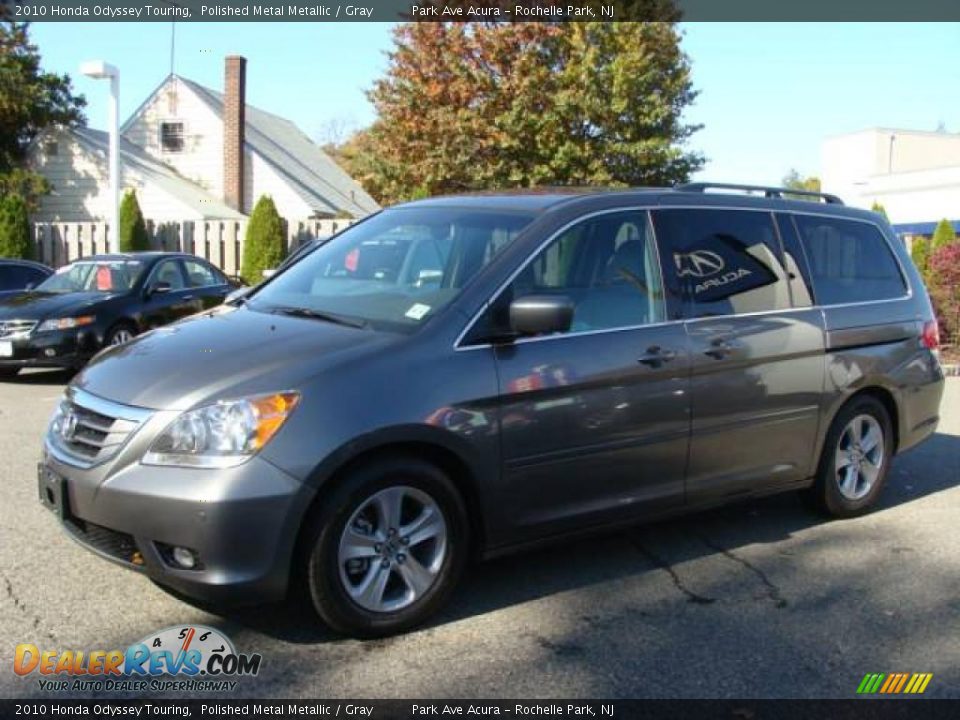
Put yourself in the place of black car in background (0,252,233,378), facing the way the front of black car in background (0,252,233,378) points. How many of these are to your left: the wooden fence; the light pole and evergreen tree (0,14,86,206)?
0

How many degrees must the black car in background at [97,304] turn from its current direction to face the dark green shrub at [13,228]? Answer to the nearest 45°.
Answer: approximately 135° to its right

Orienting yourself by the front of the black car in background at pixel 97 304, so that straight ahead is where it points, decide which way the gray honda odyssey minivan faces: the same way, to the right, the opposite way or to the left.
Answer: the same way

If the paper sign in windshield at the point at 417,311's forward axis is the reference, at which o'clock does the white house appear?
The white house is roughly at 4 o'clock from the paper sign in windshield.

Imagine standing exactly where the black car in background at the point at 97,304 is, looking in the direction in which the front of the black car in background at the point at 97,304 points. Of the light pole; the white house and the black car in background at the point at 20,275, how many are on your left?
0

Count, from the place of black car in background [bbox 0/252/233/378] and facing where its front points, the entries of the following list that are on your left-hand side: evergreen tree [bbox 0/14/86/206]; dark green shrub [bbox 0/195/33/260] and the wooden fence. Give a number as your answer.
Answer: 0

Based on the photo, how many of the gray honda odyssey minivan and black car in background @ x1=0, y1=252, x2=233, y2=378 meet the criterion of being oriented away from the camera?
0

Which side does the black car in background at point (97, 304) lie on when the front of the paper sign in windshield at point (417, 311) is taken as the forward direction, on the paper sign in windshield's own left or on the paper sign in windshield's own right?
on the paper sign in windshield's own right

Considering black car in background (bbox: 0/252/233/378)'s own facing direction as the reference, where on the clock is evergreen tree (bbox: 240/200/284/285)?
The evergreen tree is roughly at 5 o'clock from the black car in background.

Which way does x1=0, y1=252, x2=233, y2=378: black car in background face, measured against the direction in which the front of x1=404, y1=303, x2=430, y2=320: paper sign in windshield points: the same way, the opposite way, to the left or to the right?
the same way

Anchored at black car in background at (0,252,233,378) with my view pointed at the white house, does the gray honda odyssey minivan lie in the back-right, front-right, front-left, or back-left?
back-right

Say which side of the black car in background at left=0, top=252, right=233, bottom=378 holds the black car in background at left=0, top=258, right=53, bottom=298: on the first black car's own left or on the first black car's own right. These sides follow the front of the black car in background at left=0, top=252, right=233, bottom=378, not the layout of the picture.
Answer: on the first black car's own right

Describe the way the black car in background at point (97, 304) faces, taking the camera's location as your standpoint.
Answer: facing the viewer and to the left of the viewer

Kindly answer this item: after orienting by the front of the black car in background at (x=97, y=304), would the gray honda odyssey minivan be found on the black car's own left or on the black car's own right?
on the black car's own left

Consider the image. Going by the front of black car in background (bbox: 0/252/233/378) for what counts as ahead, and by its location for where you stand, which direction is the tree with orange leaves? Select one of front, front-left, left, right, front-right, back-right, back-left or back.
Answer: back

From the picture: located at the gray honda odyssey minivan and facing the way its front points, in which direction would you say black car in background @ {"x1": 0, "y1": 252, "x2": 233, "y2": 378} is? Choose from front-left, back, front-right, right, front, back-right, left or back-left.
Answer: right

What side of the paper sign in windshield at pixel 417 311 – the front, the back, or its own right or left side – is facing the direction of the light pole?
right
